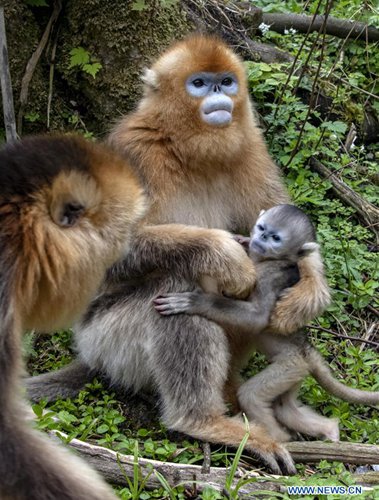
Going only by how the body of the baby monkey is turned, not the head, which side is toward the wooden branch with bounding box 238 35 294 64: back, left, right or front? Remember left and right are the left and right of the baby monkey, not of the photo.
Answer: right

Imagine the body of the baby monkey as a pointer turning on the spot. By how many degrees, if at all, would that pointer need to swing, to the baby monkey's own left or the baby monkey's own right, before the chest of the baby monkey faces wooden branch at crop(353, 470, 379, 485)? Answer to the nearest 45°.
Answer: approximately 135° to the baby monkey's own left

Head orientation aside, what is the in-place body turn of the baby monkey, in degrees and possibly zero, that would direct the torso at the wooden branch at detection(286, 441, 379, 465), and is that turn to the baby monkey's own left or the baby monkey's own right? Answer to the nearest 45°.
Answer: approximately 135° to the baby monkey's own left

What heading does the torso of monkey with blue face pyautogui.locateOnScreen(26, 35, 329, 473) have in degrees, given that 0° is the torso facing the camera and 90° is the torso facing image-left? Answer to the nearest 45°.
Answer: approximately 315°

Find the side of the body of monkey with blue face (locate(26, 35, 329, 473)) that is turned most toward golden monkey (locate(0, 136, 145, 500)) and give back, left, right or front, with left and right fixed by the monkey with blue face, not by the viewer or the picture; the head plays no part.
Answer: right

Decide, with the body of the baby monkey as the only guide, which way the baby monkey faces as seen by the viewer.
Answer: to the viewer's left
